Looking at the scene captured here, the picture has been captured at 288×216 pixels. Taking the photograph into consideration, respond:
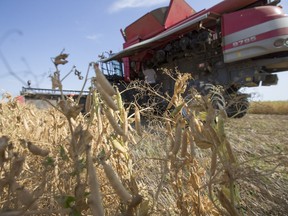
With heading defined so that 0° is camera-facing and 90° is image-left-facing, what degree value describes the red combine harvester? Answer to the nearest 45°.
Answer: approximately 135°
